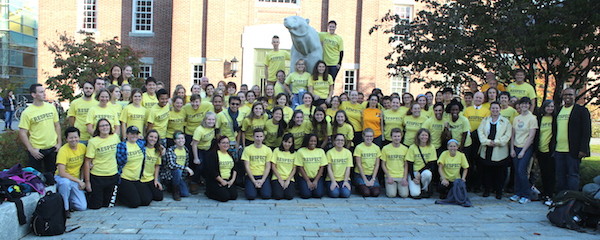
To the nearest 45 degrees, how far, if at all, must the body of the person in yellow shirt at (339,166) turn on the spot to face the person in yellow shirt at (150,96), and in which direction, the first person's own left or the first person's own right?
approximately 90° to the first person's own right

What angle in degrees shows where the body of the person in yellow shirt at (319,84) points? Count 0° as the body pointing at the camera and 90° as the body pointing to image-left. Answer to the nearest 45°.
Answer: approximately 0°

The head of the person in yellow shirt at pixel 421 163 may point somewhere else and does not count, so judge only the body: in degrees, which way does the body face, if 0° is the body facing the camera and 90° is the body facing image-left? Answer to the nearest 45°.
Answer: approximately 0°

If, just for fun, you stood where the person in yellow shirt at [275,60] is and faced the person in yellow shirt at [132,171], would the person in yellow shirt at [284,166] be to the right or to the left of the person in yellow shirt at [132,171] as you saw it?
left

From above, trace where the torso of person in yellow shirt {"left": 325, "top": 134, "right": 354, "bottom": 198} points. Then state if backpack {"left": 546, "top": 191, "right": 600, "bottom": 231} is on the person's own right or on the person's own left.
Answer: on the person's own left
